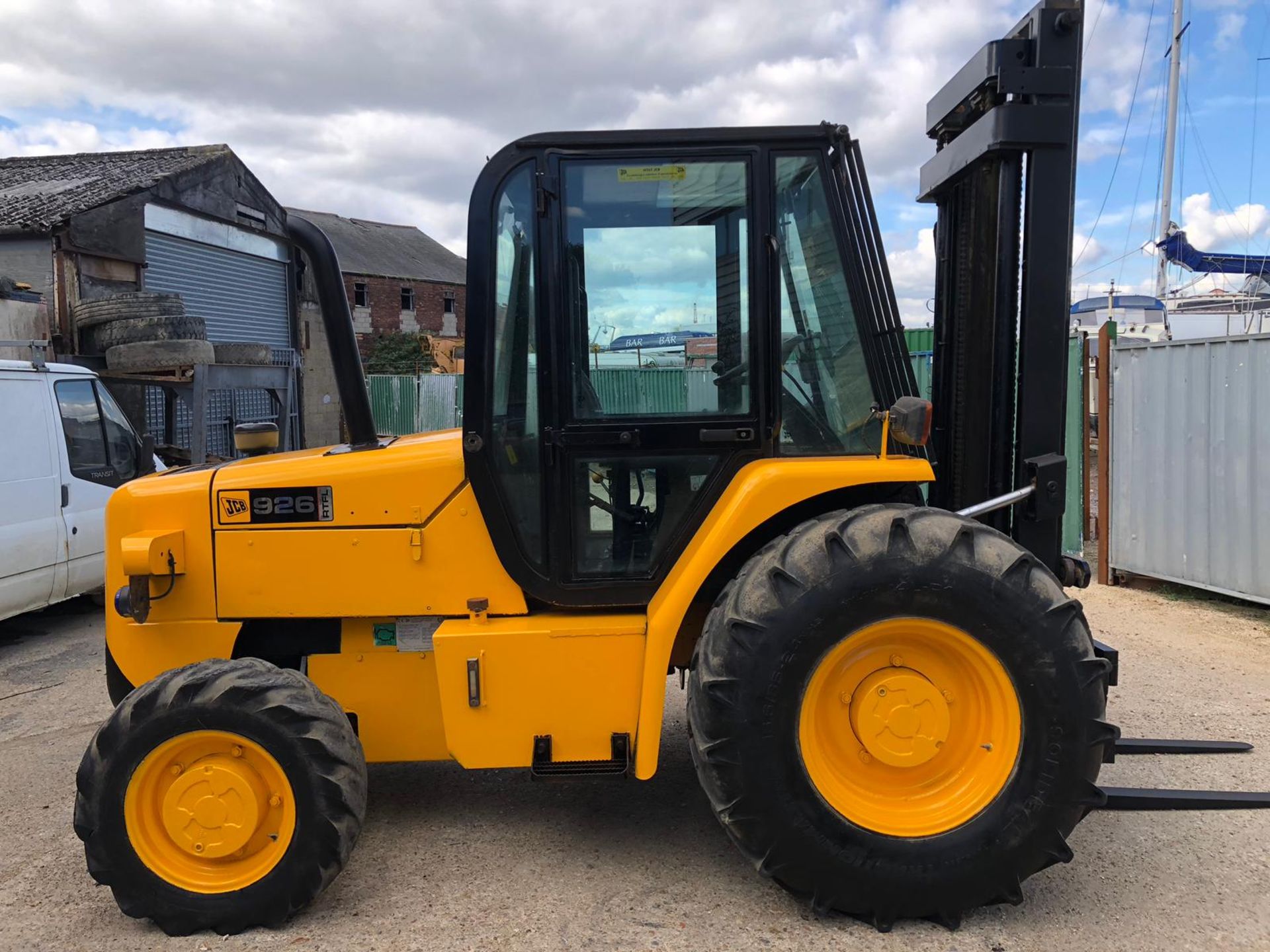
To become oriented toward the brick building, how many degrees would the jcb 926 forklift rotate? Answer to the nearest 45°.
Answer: approximately 90° to its left

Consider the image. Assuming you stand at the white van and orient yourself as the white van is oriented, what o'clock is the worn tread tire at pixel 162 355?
The worn tread tire is roughly at 11 o'clock from the white van.

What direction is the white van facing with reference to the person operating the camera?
facing away from the viewer and to the right of the viewer

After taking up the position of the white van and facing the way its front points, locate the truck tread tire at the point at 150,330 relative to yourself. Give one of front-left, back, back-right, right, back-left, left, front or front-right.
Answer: front-left

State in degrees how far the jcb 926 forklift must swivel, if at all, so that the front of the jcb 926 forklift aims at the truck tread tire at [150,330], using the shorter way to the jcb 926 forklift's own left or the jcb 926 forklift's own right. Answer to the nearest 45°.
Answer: approximately 135° to the jcb 926 forklift's own left

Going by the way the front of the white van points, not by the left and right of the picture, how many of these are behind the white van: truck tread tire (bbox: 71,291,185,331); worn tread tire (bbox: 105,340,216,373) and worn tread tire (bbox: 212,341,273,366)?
0

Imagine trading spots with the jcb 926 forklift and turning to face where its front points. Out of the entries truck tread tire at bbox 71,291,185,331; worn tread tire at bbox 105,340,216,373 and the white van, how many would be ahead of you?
0

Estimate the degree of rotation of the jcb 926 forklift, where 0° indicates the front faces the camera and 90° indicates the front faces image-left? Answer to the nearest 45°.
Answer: approximately 270°

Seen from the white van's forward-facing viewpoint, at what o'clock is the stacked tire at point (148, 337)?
The stacked tire is roughly at 11 o'clock from the white van.

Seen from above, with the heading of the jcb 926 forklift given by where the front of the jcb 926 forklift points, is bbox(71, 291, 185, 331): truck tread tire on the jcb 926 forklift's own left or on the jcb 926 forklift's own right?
on the jcb 926 forklift's own left
